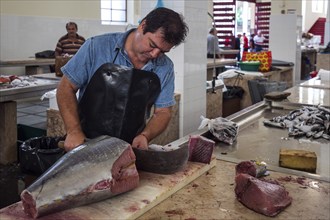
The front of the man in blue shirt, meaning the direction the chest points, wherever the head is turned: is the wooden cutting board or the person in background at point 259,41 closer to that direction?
the wooden cutting board

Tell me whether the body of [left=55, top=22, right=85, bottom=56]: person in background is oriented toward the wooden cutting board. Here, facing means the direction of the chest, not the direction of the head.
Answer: yes

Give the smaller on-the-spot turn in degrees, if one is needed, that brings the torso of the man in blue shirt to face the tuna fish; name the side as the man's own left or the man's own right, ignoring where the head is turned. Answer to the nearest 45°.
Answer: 0° — they already face it

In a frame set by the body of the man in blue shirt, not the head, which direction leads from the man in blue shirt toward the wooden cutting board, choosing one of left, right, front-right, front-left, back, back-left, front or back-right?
front

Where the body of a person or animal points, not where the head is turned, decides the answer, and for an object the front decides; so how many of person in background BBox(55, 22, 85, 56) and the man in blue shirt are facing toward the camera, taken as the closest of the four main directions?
2

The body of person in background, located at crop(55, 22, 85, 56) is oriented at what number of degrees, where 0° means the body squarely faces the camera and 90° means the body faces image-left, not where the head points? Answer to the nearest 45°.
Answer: approximately 0°

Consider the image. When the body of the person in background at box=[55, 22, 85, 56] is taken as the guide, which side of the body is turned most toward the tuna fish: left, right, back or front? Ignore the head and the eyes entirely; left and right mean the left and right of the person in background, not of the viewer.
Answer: front

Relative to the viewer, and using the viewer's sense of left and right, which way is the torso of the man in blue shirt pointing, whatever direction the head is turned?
facing the viewer

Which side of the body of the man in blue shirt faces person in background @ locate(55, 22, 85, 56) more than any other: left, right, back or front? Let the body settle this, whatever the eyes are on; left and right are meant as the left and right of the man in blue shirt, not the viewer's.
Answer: back

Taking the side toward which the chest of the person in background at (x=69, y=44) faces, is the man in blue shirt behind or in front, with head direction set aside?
in front

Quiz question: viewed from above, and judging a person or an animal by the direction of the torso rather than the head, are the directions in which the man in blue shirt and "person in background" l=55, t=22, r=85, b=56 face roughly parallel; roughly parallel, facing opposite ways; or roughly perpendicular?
roughly parallel
